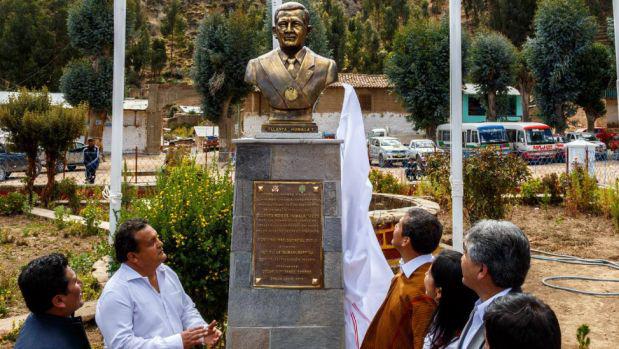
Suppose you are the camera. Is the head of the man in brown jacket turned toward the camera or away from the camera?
away from the camera

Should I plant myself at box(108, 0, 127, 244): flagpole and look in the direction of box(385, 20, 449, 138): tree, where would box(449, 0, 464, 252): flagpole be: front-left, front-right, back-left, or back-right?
front-right

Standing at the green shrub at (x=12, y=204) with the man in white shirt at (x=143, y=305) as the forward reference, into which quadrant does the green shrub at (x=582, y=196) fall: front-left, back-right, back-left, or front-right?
front-left

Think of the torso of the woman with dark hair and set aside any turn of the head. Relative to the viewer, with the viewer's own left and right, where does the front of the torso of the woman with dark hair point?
facing away from the viewer and to the left of the viewer

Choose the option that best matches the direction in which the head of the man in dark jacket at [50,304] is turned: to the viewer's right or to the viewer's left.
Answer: to the viewer's right

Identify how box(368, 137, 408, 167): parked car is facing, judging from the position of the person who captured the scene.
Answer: facing the viewer and to the right of the viewer

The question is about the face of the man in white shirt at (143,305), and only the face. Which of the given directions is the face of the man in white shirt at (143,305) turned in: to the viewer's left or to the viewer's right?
to the viewer's right

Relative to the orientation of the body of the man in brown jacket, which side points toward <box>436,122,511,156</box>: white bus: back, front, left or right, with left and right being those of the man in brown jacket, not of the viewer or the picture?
right

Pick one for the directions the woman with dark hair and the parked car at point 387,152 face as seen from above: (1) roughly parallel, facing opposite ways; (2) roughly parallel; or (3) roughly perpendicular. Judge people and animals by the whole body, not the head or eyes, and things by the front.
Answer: roughly parallel, facing opposite ways

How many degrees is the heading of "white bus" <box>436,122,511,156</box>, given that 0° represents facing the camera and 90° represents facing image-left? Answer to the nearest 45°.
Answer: approximately 315°

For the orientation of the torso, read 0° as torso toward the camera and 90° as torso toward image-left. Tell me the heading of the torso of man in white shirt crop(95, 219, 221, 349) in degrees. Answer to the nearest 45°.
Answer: approximately 315°

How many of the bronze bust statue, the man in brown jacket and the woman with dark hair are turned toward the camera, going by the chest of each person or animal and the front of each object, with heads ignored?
1

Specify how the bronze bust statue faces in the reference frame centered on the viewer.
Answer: facing the viewer

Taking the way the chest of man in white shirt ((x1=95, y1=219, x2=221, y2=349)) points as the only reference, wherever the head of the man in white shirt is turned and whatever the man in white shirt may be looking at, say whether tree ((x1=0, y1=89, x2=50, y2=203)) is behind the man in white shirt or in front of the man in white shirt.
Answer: behind
